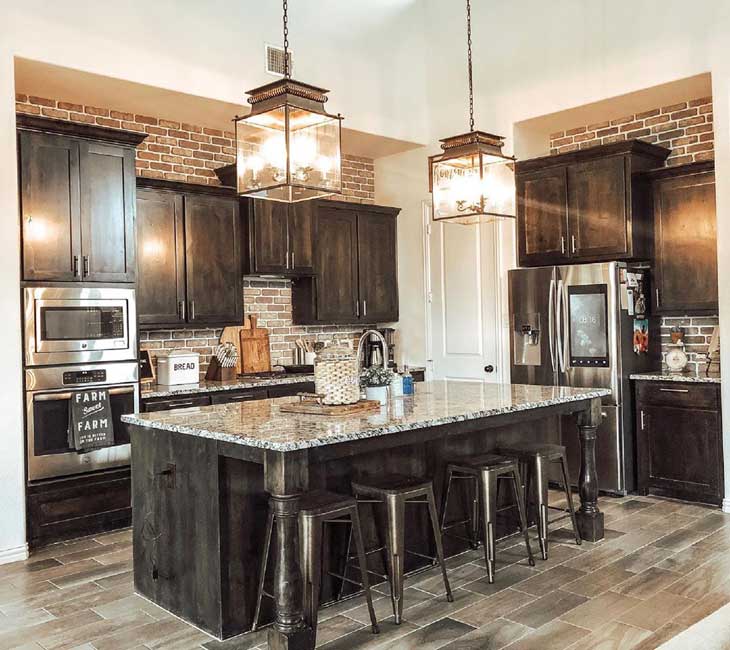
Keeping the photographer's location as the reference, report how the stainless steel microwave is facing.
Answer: facing the viewer

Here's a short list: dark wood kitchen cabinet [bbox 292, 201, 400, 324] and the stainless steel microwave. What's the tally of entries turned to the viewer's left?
0

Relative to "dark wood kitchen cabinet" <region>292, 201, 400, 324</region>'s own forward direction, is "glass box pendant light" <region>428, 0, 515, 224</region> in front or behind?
in front

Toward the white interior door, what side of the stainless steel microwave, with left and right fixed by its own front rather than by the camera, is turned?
left

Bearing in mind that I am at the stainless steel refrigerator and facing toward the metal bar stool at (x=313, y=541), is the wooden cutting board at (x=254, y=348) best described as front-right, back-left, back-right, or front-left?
front-right

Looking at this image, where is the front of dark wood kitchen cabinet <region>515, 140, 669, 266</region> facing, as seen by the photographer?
facing the viewer and to the left of the viewer

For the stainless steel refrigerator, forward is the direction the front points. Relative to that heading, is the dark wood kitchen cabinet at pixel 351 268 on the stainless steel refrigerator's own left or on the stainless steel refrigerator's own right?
on the stainless steel refrigerator's own right

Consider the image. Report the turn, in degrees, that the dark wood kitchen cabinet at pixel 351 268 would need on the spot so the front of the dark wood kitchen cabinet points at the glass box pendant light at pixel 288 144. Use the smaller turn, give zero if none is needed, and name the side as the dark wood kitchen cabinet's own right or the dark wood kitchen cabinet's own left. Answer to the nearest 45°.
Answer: approximately 45° to the dark wood kitchen cabinet's own right

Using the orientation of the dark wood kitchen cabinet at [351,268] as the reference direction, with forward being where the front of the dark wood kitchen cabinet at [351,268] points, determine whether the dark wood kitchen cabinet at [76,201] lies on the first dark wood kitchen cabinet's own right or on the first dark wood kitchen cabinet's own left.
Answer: on the first dark wood kitchen cabinet's own right

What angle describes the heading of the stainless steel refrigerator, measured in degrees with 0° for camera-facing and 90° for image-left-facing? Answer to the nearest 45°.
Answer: approximately 45°

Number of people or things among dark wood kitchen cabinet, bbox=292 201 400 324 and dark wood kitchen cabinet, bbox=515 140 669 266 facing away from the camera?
0

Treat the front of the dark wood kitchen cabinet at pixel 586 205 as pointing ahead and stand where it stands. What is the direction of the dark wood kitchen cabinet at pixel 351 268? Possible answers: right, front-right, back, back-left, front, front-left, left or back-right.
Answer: front-right

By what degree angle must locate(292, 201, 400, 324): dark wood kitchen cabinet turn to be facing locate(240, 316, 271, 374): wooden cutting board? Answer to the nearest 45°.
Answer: approximately 90° to its right

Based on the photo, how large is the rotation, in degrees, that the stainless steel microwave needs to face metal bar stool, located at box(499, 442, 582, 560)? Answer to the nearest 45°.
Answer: approximately 45° to its left

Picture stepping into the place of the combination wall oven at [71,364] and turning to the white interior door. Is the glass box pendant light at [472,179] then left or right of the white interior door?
right
